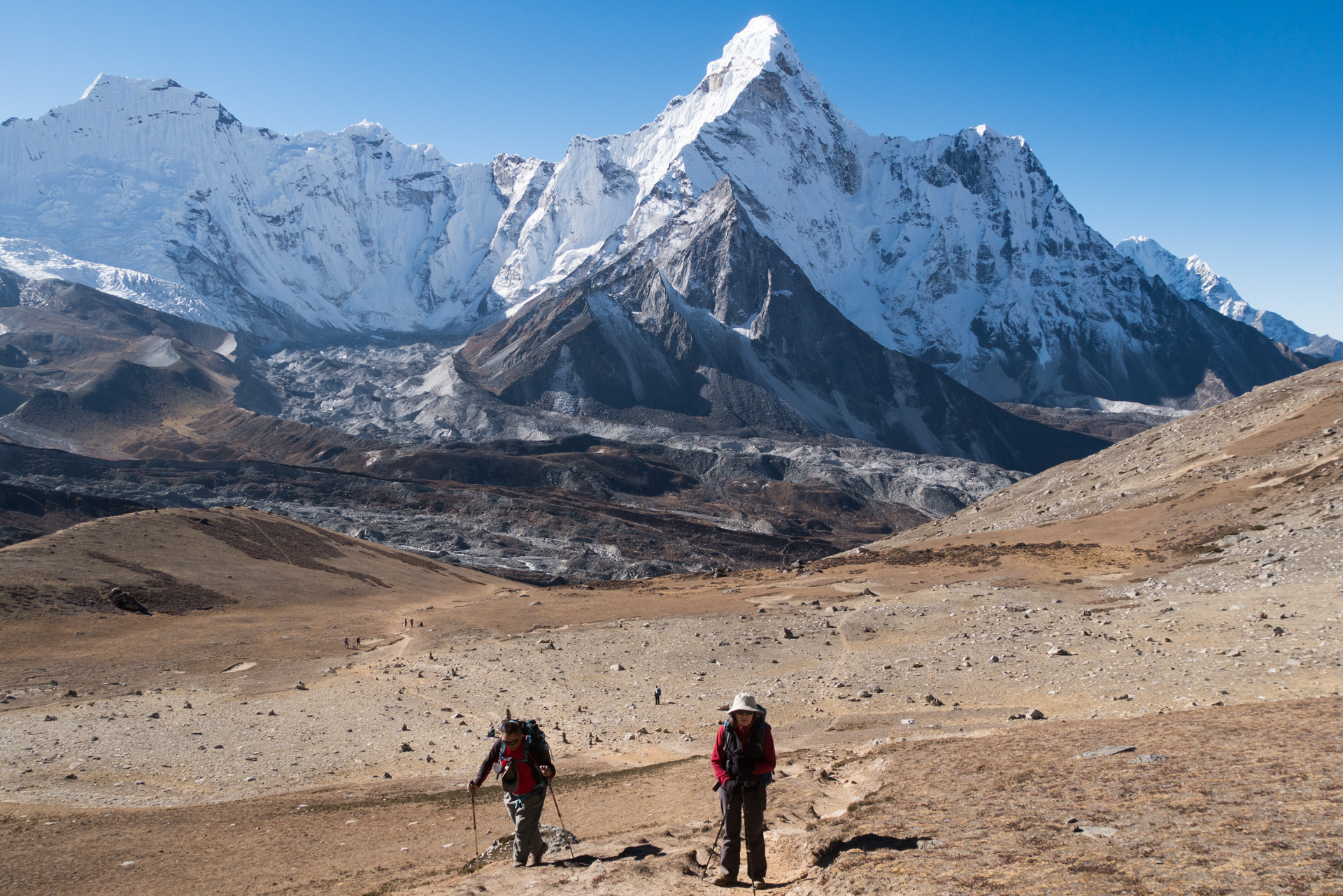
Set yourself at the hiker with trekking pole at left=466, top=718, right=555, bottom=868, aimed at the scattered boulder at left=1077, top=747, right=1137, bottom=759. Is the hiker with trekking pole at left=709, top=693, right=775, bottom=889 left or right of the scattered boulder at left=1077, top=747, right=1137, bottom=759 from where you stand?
right

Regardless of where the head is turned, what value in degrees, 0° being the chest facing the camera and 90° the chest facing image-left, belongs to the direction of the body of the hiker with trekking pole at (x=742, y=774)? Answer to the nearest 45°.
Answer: approximately 0°

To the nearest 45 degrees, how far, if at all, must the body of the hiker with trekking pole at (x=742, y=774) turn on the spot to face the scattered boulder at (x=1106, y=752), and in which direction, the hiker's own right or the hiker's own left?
approximately 135° to the hiker's own left

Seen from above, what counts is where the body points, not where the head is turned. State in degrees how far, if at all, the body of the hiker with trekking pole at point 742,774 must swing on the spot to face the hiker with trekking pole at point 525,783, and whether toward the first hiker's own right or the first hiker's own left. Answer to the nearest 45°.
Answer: approximately 135° to the first hiker's own right

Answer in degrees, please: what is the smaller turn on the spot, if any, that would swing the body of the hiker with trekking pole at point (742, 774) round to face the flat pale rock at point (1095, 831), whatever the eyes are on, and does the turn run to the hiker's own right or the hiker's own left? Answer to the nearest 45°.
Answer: approximately 90° to the hiker's own left
